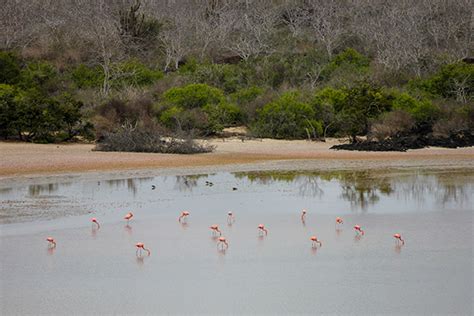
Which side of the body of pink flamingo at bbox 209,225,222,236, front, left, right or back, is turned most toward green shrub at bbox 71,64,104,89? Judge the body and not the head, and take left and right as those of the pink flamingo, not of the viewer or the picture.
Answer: left

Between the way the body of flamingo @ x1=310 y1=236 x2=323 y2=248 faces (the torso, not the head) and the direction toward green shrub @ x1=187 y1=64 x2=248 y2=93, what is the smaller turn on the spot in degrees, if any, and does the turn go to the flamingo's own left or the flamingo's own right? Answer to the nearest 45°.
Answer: approximately 90° to the flamingo's own left
